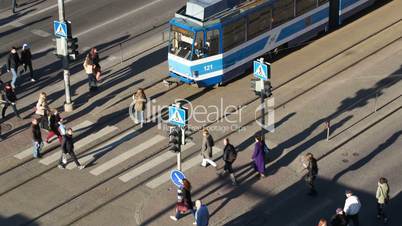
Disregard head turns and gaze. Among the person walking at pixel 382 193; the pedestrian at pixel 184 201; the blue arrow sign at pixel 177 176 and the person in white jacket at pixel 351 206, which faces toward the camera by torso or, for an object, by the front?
the blue arrow sign

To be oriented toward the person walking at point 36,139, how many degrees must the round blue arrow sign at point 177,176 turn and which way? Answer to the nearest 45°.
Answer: approximately 135° to its right

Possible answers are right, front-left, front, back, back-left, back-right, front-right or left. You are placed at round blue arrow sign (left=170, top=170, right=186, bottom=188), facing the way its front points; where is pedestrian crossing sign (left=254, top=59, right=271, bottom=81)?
back-left

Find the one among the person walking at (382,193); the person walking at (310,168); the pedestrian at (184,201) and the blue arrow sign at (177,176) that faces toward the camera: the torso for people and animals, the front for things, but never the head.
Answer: the blue arrow sign

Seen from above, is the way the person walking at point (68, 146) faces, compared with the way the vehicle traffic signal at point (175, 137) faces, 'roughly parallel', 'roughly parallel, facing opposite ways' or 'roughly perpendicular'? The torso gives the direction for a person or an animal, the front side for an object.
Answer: roughly perpendicular

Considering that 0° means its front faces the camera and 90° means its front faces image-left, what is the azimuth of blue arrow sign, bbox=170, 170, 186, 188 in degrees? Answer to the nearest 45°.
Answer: approximately 0°

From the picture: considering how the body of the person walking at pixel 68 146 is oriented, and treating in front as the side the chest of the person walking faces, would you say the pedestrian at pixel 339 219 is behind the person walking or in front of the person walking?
in front
